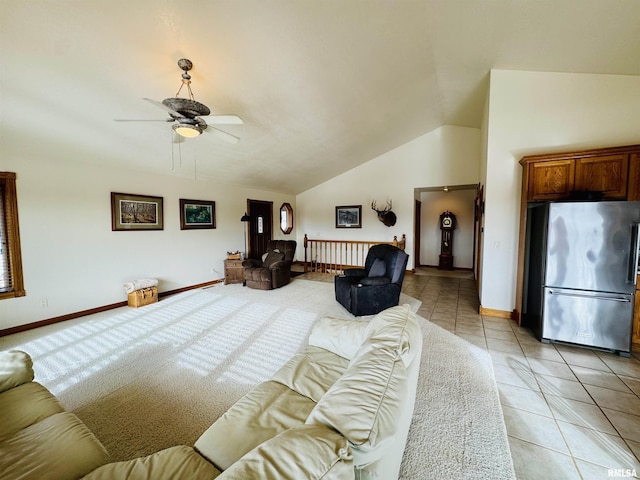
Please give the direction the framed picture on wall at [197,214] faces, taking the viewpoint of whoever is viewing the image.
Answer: facing the viewer and to the right of the viewer

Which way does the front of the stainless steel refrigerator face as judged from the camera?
facing the viewer

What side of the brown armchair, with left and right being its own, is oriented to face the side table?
right

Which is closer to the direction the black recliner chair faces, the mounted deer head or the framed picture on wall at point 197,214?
the framed picture on wall

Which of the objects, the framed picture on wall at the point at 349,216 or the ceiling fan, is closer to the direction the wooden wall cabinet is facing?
the ceiling fan

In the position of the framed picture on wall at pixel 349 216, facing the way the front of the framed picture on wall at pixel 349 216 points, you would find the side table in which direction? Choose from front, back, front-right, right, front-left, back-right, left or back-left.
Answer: front-right

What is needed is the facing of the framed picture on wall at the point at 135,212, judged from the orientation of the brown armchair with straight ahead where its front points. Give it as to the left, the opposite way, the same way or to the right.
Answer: to the left

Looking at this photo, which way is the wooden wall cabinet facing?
toward the camera

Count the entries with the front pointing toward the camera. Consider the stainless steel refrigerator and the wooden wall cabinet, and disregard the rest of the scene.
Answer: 2

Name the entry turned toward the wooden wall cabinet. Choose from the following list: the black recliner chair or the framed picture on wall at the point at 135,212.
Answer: the framed picture on wall

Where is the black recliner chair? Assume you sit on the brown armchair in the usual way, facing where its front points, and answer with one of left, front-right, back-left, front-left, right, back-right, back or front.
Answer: left

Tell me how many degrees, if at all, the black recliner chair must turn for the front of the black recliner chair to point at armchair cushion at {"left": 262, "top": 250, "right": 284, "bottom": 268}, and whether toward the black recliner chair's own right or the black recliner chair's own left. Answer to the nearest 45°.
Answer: approximately 90° to the black recliner chair's own right

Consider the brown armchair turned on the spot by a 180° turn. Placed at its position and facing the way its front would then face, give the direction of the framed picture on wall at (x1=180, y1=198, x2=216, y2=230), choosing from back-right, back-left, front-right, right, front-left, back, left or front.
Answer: back-left

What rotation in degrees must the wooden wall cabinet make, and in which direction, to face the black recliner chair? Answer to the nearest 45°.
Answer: approximately 45° to its right

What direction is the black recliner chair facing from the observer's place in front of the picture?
facing the viewer and to the left of the viewer

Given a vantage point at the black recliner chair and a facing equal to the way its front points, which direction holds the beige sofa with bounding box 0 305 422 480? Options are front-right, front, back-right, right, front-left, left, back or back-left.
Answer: front-left
